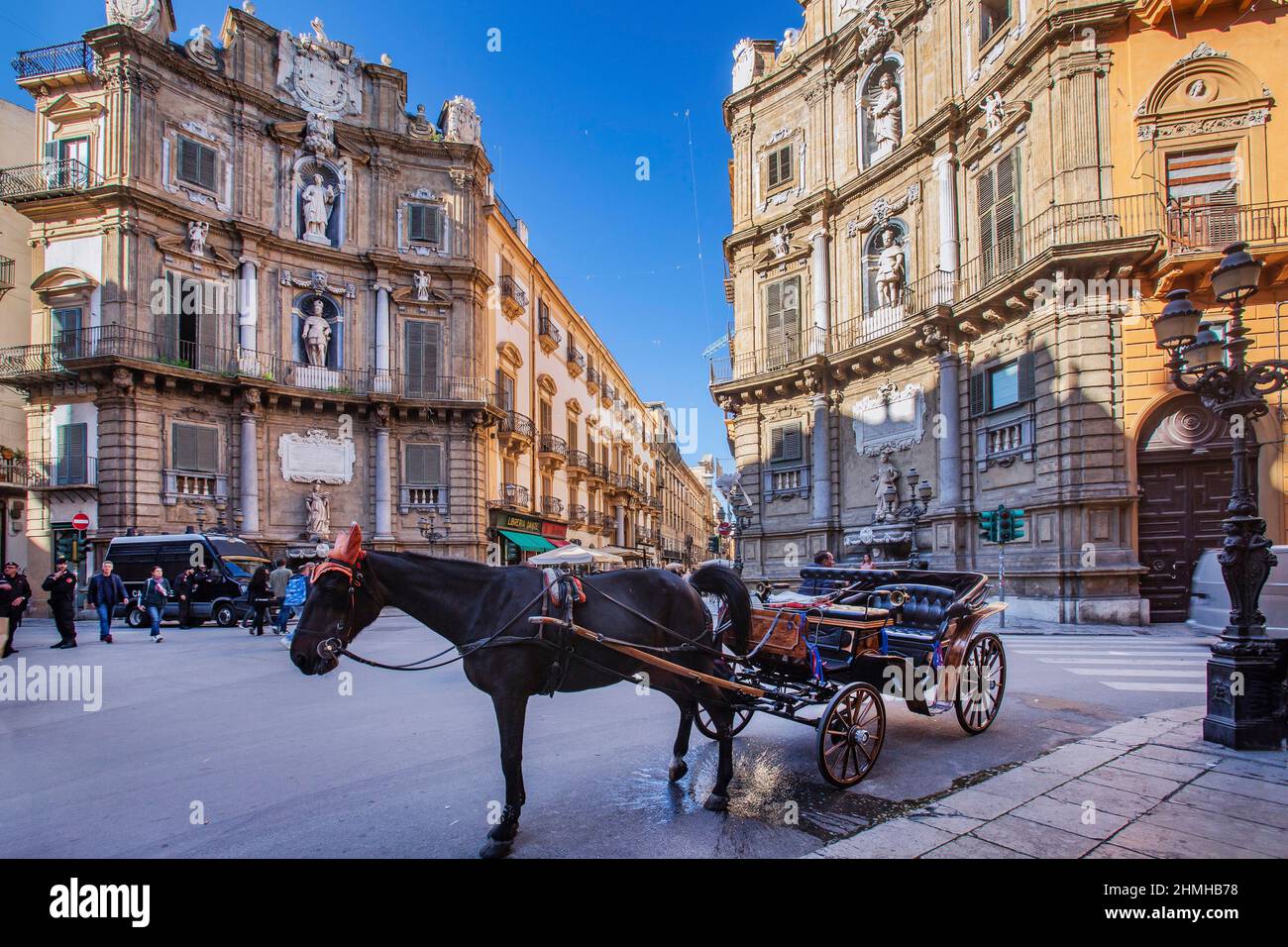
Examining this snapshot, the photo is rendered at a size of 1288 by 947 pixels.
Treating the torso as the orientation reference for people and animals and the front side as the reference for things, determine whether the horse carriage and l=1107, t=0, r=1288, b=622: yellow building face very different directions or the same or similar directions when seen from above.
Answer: same or similar directions

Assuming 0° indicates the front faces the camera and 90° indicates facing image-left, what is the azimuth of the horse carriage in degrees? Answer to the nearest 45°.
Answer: approximately 45°

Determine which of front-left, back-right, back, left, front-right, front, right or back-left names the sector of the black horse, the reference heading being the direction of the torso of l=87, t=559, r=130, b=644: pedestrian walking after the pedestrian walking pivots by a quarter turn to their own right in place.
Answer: left

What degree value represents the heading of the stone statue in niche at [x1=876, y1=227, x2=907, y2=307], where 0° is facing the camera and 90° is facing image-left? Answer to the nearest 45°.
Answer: approximately 45°

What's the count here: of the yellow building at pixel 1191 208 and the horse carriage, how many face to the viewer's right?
0

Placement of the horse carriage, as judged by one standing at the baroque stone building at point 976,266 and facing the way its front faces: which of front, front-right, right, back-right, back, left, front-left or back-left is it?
front-left

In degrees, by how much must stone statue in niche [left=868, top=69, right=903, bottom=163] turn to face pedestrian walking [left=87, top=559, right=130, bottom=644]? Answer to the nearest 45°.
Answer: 0° — it already faces them

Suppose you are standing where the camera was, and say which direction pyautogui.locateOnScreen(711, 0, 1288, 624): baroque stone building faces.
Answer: facing the viewer and to the left of the viewer

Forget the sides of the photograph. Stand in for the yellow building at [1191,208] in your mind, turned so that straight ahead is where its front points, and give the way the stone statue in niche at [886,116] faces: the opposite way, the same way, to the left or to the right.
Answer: the same way

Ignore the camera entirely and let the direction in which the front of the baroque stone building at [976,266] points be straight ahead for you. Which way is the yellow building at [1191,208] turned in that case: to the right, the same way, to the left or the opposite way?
the same way

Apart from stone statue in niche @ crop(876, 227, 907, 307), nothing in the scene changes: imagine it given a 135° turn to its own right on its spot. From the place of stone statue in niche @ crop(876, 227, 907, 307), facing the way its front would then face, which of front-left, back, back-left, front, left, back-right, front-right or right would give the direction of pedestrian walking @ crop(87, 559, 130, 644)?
back-left

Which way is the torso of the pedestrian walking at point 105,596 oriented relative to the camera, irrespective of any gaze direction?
toward the camera
